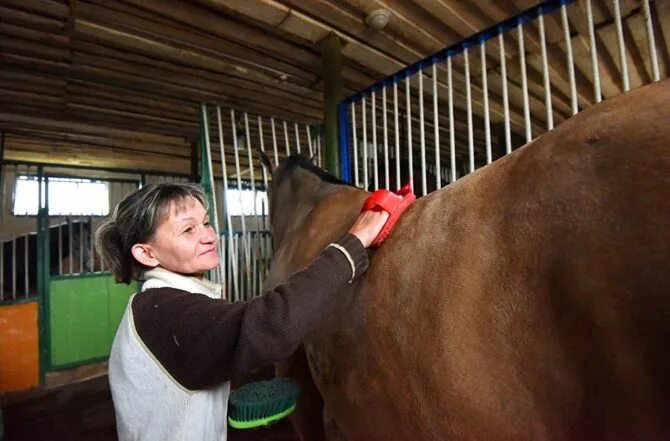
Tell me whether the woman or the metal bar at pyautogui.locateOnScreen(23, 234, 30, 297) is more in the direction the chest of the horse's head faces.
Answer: the metal bar

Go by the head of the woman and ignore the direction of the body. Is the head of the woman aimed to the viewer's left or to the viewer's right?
to the viewer's right

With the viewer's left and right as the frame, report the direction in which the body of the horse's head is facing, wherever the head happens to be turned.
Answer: facing away from the viewer and to the left of the viewer

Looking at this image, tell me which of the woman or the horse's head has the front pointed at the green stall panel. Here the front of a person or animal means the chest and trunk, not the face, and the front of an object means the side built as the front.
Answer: the horse's head

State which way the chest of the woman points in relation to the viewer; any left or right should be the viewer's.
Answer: facing to the right of the viewer

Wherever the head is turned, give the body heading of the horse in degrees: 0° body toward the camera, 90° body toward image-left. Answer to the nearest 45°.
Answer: approximately 135°

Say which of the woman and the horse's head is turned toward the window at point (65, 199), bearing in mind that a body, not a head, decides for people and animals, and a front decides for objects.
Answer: the horse's head
